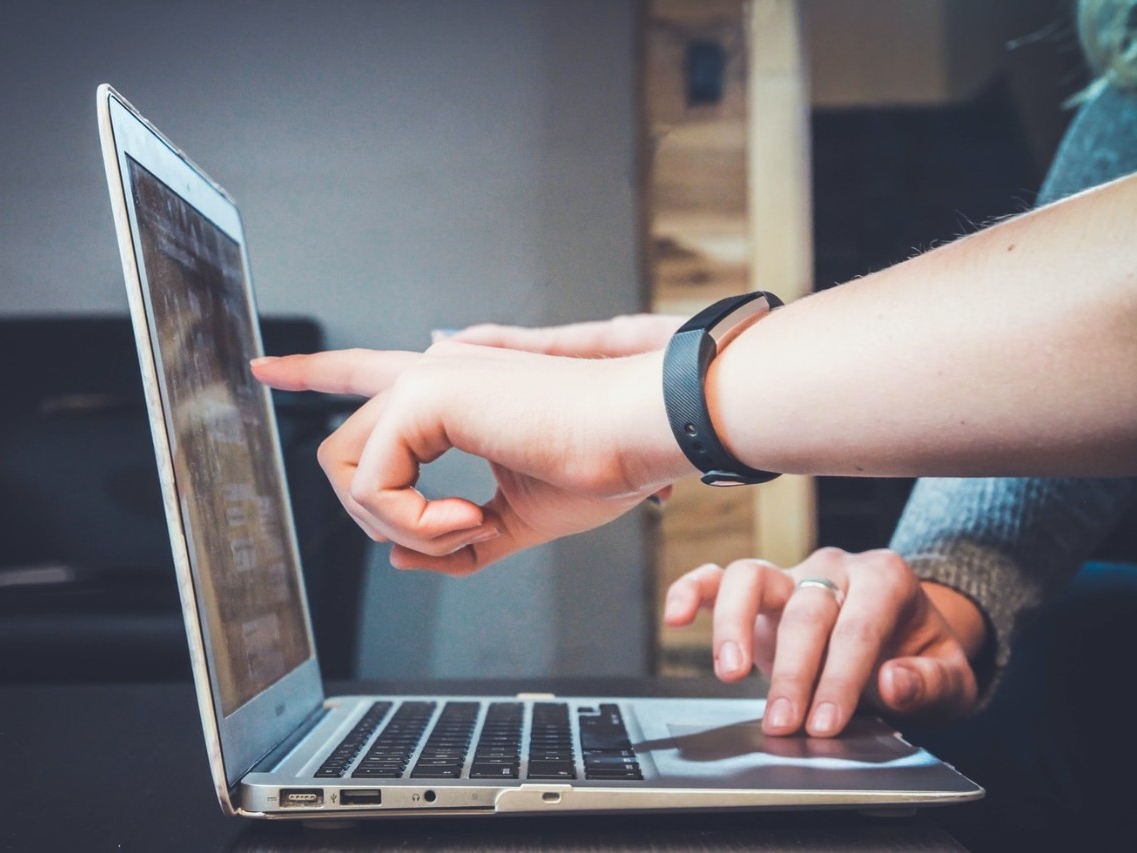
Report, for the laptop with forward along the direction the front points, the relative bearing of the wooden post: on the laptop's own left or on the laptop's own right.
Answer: on the laptop's own left

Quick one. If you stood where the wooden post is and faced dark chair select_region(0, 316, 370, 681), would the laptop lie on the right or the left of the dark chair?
left

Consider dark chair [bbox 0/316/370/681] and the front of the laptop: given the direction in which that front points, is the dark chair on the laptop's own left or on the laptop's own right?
on the laptop's own left

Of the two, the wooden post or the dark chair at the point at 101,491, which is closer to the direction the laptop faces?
the wooden post

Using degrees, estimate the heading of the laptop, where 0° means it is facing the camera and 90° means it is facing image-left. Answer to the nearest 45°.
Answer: approximately 270°
